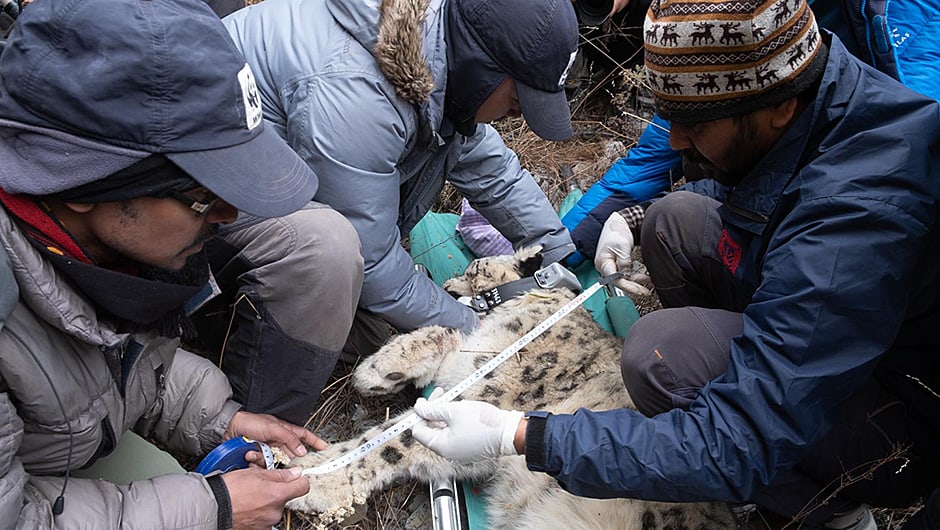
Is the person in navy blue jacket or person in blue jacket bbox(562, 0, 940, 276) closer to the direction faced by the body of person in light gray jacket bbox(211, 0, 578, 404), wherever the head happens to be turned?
the person in navy blue jacket

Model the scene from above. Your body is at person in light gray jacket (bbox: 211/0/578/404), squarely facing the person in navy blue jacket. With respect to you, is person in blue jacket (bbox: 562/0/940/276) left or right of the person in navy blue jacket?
left

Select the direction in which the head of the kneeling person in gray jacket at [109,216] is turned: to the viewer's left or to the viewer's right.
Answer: to the viewer's right

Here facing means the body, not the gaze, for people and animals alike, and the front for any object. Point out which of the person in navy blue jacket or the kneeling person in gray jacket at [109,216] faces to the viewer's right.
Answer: the kneeling person in gray jacket

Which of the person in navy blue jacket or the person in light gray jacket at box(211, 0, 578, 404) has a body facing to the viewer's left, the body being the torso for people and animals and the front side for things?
the person in navy blue jacket

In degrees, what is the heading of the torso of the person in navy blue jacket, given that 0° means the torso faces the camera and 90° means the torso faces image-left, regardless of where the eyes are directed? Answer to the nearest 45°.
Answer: approximately 90°

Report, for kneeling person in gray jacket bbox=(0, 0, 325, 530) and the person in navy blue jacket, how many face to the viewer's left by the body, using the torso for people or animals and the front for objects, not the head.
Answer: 1

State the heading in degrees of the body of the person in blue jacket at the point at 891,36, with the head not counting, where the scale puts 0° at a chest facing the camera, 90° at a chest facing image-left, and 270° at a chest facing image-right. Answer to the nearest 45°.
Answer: approximately 45°

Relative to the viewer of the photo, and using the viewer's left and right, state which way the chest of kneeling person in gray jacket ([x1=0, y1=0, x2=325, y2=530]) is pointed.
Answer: facing to the right of the viewer

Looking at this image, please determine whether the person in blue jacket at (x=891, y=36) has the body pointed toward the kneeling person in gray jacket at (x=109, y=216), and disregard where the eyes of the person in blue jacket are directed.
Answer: yes

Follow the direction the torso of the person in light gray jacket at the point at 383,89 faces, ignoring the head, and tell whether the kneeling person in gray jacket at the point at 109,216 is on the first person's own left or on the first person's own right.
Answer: on the first person's own right
